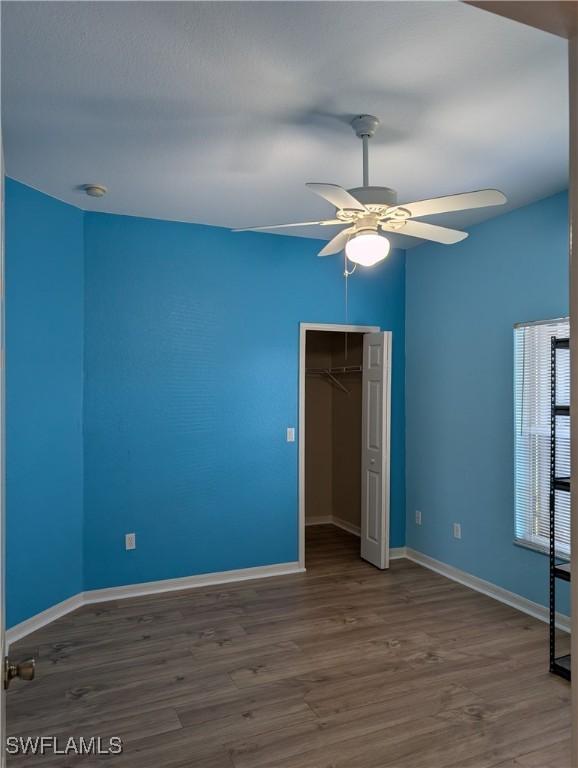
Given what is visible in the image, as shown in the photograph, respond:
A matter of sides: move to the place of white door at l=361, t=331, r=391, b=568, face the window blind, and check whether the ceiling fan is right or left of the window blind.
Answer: right

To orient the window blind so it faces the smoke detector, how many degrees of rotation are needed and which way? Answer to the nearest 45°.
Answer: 0° — it already faces it

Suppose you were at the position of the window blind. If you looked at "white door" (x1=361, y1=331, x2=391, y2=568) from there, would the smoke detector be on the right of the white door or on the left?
left

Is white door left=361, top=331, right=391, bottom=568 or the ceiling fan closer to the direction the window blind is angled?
the ceiling fan

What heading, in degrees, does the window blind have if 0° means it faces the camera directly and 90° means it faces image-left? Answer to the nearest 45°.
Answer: approximately 45°

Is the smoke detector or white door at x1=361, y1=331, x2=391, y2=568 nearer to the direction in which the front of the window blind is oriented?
the smoke detector

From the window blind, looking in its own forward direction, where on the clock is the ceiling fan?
The ceiling fan is roughly at 11 o'clock from the window blind.

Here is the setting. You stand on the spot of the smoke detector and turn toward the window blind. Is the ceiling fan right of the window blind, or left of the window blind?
right

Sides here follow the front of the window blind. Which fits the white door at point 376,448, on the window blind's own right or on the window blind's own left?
on the window blind's own right
